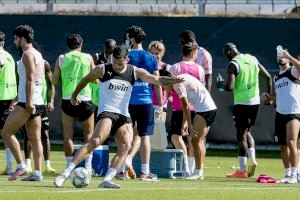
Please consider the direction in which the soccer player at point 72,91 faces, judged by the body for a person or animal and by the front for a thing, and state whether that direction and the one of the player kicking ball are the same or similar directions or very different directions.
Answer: very different directions

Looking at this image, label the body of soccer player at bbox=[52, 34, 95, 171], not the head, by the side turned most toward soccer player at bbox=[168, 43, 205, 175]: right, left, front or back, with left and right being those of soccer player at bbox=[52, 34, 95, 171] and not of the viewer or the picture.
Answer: right

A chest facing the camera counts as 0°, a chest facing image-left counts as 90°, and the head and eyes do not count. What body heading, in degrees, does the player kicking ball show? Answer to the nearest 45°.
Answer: approximately 0°

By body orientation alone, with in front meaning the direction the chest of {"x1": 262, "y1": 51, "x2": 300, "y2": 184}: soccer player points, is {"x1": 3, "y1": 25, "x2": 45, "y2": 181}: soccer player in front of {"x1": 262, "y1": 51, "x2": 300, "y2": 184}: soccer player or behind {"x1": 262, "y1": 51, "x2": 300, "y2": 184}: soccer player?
in front

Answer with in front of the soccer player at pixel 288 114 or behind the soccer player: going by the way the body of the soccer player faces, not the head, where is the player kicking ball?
in front

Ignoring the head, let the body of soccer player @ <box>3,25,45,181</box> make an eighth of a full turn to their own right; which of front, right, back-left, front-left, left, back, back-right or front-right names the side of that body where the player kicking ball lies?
back

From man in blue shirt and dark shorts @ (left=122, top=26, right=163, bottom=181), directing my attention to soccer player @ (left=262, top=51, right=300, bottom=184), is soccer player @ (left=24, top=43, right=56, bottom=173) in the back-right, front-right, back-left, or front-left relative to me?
back-left

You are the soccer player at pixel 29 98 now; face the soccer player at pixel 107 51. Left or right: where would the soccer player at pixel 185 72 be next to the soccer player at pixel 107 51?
right

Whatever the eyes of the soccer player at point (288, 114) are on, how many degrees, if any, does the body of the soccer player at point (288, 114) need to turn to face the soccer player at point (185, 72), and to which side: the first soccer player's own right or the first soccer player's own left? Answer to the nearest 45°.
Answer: approximately 45° to the first soccer player's own right
